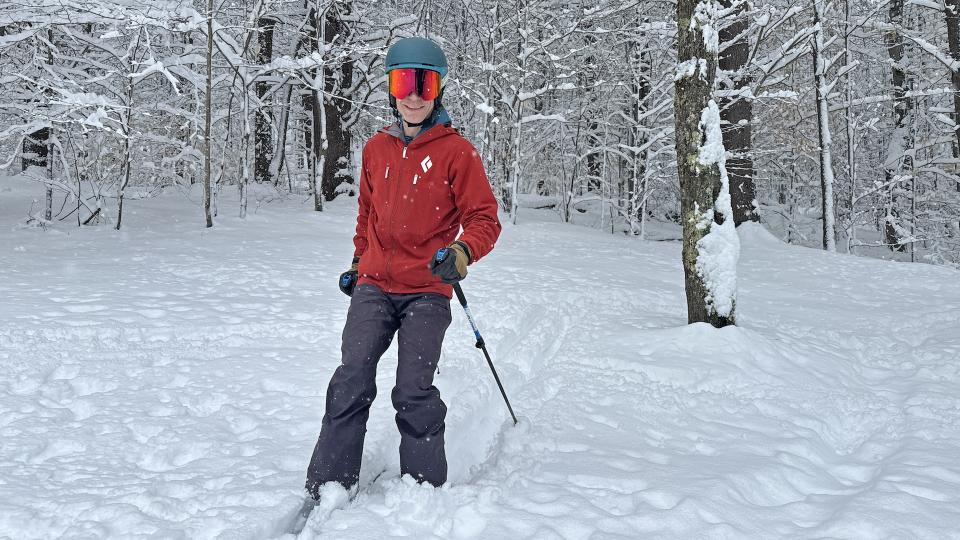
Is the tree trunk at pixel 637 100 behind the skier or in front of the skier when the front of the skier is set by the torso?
behind

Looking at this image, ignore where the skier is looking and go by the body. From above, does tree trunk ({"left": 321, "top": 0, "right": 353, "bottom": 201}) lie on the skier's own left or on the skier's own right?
on the skier's own right

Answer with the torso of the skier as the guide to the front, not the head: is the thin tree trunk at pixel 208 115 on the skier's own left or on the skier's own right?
on the skier's own right

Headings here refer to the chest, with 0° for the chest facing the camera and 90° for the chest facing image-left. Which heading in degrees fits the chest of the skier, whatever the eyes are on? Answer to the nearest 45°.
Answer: approximately 45°
